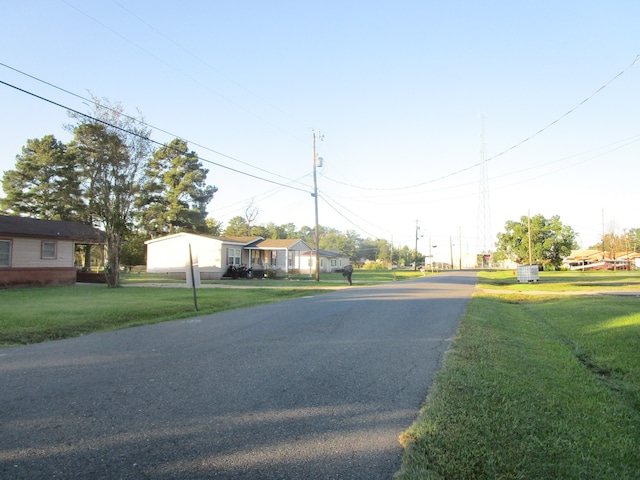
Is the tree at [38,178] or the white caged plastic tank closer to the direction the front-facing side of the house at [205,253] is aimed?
the white caged plastic tank

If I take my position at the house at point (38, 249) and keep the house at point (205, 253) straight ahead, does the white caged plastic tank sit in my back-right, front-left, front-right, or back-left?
front-right

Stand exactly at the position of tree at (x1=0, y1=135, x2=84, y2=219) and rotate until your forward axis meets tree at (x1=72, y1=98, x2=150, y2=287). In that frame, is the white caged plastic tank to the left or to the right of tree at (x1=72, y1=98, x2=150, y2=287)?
left

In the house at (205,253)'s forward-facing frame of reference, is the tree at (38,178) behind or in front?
behind

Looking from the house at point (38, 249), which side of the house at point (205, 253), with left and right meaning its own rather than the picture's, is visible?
right

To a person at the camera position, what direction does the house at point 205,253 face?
facing the viewer and to the right of the viewer

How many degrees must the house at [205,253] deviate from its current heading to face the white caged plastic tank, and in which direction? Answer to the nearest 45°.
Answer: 0° — it already faces it

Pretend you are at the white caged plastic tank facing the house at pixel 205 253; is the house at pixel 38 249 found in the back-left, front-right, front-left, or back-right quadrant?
front-left

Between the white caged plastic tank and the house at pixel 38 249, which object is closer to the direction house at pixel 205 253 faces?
the white caged plastic tank
